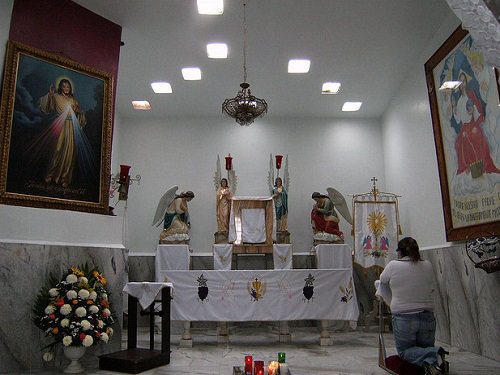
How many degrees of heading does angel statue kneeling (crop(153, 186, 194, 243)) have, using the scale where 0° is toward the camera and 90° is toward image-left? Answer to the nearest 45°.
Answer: approximately 270°

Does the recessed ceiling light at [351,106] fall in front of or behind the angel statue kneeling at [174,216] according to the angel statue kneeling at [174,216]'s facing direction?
in front

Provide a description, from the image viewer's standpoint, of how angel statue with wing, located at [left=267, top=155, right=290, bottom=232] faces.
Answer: facing the viewer

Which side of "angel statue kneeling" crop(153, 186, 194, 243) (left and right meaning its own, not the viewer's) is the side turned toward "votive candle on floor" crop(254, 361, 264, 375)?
right

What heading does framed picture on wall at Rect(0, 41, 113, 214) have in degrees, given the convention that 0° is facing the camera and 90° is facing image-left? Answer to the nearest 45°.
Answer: approximately 315°

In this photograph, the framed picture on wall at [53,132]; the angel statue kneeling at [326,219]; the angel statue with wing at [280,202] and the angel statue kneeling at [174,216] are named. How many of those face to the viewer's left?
1

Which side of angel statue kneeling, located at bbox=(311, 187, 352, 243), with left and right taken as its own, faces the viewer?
left

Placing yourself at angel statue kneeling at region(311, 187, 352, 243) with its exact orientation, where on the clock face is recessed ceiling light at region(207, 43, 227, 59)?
The recessed ceiling light is roughly at 10 o'clock from the angel statue kneeling.

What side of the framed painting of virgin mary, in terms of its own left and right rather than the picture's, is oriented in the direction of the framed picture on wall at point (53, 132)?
front
